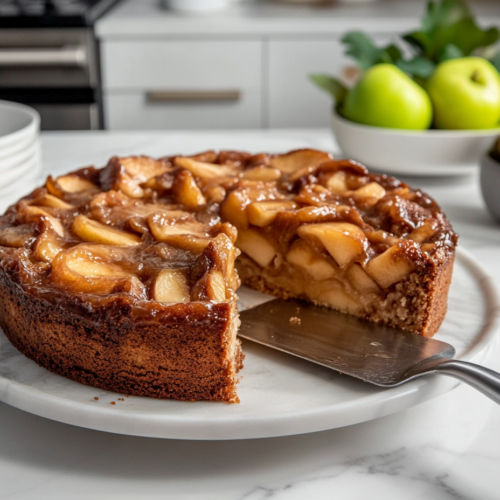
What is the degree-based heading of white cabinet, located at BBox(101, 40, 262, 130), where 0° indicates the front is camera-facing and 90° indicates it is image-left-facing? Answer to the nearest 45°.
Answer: approximately 0°

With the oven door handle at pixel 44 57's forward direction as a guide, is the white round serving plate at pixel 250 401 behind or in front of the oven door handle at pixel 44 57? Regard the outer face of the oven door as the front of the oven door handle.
in front

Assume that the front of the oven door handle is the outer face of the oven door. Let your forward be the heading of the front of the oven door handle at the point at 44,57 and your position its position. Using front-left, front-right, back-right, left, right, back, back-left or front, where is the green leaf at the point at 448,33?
front-left

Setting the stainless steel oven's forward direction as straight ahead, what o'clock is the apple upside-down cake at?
The apple upside-down cake is roughly at 12 o'clock from the stainless steel oven.

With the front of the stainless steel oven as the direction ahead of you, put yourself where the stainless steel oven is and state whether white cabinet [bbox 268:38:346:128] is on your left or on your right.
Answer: on your left

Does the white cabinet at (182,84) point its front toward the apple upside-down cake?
yes

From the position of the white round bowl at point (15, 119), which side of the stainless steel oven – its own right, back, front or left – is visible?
front

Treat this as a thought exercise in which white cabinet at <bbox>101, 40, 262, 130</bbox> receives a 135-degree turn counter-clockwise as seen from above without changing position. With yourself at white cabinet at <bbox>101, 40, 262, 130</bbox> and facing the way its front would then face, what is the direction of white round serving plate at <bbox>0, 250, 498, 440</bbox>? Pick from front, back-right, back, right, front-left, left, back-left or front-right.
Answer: back-right

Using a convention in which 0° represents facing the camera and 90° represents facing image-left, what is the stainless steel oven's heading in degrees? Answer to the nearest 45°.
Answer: approximately 0°
